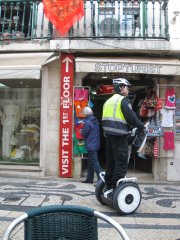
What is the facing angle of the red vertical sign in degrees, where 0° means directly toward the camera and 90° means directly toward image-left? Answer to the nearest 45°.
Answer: approximately 0°

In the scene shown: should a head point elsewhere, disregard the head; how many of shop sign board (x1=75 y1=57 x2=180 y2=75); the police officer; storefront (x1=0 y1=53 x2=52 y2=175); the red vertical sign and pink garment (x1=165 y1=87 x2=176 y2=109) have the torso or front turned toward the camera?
4

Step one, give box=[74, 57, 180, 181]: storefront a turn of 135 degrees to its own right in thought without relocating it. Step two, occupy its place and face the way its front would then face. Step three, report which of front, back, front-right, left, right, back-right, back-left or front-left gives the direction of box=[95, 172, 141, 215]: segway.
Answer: back-left

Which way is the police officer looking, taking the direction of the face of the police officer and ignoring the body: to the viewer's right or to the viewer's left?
to the viewer's right

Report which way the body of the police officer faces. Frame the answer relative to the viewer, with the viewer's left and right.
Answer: facing away from the viewer and to the right of the viewer

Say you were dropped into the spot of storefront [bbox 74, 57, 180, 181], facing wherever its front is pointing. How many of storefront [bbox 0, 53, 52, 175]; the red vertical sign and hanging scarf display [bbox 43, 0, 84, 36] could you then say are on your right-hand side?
3

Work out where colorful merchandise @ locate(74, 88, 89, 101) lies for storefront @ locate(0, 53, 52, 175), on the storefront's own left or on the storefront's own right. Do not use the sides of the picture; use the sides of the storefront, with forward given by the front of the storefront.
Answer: on the storefront's own left
